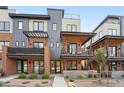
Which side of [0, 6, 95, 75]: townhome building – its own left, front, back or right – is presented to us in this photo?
front

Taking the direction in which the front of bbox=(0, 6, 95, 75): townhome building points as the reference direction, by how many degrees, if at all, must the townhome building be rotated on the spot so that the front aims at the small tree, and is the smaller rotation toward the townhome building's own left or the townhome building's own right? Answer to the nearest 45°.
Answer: approximately 45° to the townhome building's own left

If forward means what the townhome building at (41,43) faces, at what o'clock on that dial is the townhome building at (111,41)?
the townhome building at (111,41) is roughly at 9 o'clock from the townhome building at (41,43).
